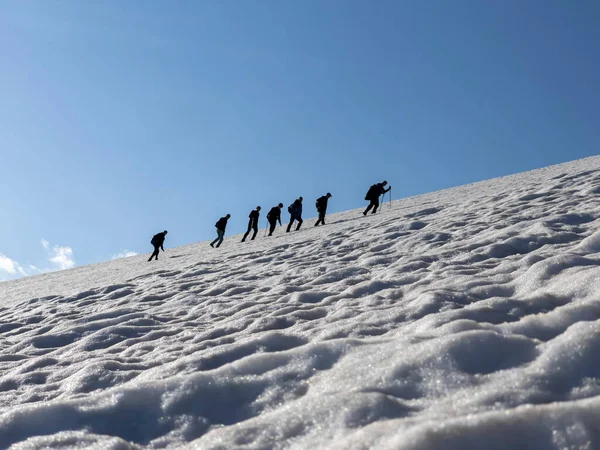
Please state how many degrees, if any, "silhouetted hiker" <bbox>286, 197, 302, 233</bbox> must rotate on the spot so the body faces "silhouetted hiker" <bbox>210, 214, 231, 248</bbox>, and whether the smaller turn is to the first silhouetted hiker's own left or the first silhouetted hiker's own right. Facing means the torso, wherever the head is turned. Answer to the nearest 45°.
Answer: approximately 180°

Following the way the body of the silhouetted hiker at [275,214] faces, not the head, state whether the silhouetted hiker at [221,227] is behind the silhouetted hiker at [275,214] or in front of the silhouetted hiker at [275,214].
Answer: behind

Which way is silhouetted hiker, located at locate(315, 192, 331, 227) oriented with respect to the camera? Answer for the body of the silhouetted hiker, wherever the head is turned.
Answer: to the viewer's right

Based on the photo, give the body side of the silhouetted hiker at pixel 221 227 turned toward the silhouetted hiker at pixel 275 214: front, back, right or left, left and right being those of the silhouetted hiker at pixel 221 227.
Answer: front

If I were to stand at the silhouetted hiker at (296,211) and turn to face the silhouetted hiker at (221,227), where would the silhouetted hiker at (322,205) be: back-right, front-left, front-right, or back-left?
back-right

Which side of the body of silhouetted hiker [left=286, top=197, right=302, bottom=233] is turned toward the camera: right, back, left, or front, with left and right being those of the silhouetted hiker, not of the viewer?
right

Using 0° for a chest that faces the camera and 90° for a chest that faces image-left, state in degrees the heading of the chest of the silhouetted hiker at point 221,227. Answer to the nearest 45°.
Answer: approximately 270°

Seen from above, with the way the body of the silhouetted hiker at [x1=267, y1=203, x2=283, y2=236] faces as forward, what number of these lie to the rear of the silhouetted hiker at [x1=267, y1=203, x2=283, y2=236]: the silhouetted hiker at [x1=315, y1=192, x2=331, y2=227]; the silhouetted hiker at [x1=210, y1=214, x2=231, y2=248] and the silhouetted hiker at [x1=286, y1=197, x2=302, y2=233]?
1

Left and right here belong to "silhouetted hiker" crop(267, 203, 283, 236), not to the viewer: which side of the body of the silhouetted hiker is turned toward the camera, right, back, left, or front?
right

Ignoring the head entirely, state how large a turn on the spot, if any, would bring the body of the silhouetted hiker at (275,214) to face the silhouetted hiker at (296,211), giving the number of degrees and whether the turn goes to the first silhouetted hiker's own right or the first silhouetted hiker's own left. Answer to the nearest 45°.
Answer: approximately 45° to the first silhouetted hiker's own right

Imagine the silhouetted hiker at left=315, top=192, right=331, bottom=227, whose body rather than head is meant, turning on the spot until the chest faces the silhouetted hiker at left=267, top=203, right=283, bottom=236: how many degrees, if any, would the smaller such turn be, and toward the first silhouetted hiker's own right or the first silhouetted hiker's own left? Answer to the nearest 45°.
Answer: approximately 180°
